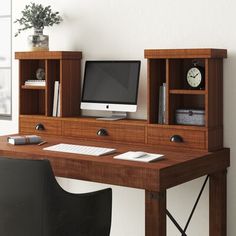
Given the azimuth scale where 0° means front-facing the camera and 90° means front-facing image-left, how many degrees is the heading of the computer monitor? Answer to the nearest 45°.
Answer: approximately 45°

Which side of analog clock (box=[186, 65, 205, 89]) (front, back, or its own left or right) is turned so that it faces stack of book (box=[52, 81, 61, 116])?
right

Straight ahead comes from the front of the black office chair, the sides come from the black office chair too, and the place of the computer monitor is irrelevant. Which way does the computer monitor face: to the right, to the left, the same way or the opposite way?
the opposite way

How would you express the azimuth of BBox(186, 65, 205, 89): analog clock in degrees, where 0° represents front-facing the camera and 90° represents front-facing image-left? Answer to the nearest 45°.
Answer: approximately 45°

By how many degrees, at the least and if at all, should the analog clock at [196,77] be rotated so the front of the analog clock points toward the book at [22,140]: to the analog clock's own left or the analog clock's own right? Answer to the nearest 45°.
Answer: approximately 45° to the analog clock's own right
